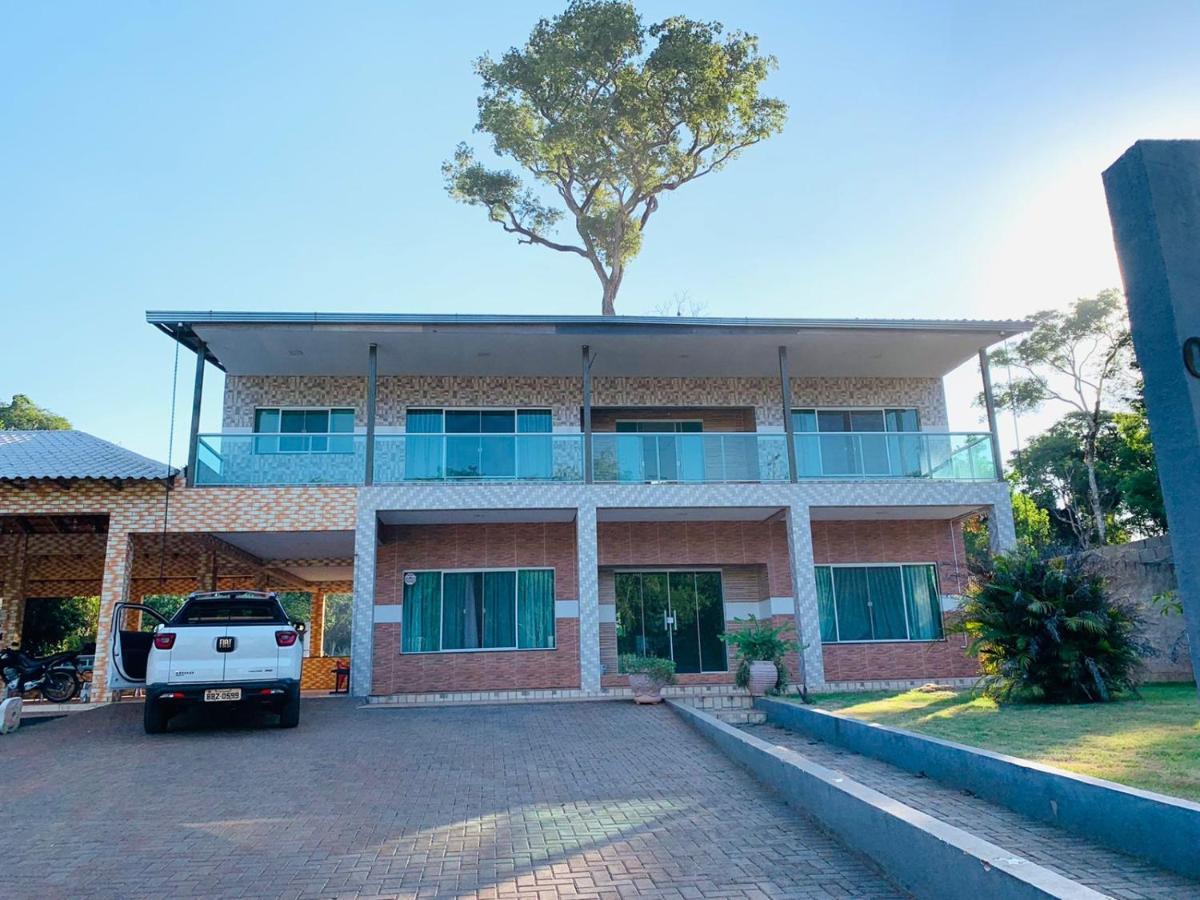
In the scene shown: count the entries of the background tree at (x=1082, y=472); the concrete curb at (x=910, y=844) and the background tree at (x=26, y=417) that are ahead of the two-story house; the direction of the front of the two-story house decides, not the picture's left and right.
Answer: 1

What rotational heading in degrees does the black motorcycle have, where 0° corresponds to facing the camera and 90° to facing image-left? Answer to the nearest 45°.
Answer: approximately 90°

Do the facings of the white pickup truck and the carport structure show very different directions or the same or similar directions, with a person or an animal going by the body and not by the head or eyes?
very different directions

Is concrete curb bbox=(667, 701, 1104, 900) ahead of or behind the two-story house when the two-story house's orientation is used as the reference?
ahead

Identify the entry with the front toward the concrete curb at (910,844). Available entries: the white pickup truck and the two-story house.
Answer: the two-story house

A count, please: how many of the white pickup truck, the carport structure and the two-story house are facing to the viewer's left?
0

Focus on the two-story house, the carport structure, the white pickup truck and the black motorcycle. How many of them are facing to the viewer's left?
1

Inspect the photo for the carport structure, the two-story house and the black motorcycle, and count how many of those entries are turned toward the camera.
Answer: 2

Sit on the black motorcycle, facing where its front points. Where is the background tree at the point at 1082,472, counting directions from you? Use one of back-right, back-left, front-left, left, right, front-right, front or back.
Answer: back

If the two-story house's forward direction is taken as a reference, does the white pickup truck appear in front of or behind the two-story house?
in front

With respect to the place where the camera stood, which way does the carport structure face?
facing the viewer

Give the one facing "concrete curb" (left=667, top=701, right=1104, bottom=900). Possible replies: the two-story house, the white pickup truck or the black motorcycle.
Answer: the two-story house

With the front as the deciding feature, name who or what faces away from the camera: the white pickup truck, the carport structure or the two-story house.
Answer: the white pickup truck

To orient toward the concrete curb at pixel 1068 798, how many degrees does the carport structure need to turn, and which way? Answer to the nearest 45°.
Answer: approximately 45° to its left

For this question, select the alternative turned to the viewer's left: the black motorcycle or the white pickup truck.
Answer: the black motorcycle

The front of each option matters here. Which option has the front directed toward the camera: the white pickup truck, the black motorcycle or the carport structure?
the carport structure

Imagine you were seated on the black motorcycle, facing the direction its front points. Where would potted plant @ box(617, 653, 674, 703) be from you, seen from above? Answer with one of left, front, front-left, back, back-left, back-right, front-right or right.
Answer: back-left

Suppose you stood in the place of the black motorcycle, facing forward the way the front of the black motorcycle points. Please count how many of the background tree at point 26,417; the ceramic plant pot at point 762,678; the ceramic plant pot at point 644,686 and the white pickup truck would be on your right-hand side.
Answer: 1

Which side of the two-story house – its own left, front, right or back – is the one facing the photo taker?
front

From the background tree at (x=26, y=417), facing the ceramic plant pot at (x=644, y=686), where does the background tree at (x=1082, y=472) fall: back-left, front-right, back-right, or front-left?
front-left

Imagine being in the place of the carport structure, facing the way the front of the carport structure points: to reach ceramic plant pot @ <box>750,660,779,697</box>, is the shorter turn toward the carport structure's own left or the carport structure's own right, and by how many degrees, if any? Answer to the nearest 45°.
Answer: approximately 45° to the carport structure's own left

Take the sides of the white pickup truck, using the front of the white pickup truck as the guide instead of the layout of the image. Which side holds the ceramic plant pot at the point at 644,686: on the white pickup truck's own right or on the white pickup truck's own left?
on the white pickup truck's own right
